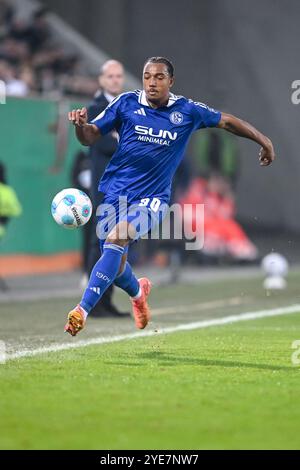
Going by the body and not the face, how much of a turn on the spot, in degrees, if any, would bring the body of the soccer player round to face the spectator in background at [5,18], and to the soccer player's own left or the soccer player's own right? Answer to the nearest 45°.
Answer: approximately 180°

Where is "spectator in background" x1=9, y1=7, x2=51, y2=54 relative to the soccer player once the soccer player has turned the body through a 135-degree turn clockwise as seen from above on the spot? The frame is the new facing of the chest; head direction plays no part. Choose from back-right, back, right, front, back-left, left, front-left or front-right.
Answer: front-right

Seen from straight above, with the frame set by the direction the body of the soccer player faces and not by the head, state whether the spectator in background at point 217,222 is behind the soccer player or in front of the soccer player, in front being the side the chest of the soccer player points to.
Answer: behind

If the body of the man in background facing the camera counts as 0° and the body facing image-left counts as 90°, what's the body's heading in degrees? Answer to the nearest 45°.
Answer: approximately 315°

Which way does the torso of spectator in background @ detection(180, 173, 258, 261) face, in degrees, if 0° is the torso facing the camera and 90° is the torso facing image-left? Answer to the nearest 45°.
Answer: approximately 0°

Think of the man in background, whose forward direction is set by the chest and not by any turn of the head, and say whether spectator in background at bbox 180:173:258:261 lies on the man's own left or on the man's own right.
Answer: on the man's own left

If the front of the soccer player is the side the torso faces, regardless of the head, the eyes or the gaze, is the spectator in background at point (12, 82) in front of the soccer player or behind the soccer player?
behind

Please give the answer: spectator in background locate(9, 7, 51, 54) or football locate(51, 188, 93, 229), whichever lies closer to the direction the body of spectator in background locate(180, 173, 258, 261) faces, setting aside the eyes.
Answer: the football

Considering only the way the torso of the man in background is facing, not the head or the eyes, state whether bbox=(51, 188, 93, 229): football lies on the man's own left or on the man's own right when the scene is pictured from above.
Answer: on the man's own right

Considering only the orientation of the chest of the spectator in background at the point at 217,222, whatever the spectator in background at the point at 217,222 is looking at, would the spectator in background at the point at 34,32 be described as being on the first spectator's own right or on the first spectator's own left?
on the first spectator's own right
